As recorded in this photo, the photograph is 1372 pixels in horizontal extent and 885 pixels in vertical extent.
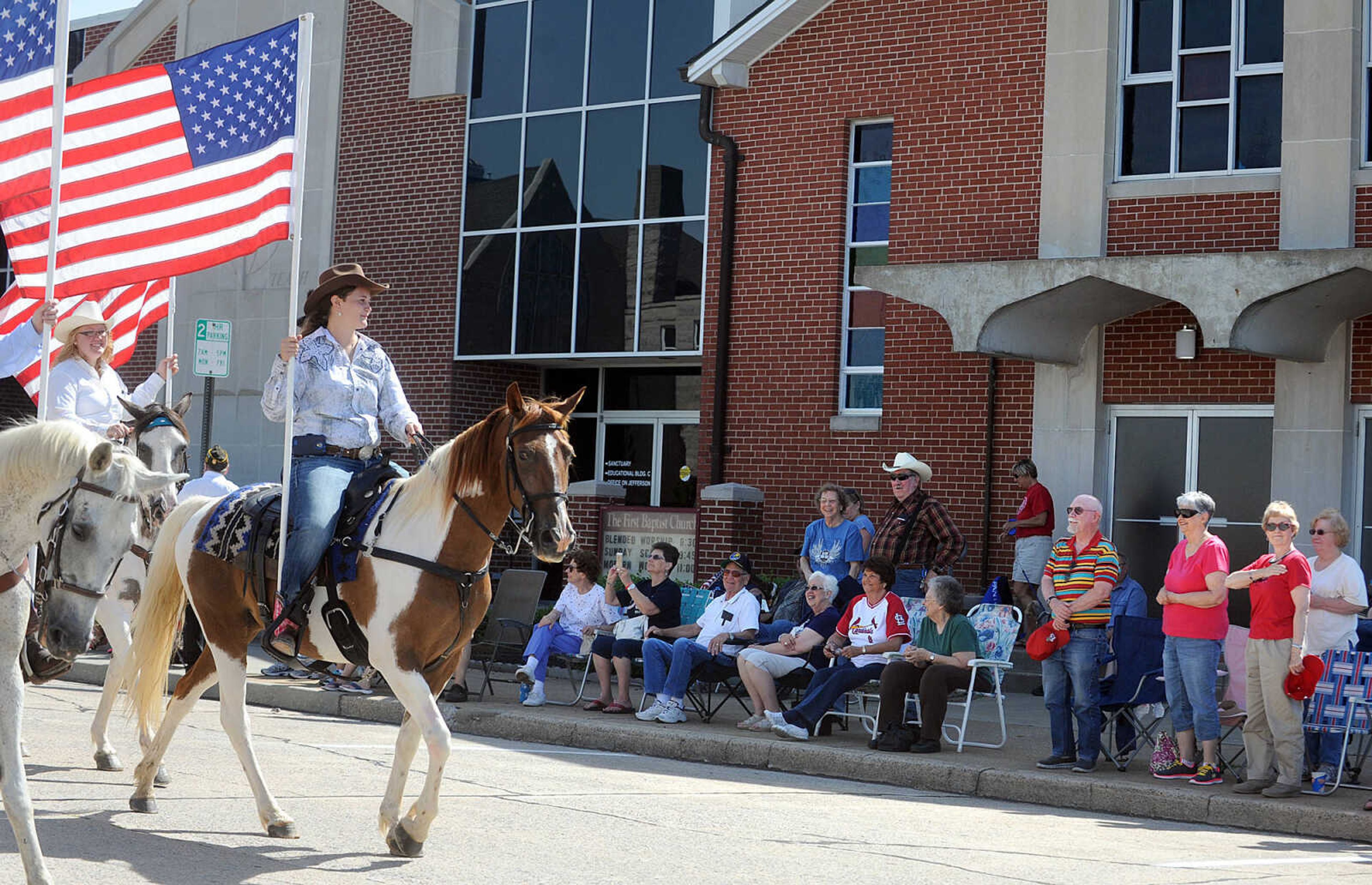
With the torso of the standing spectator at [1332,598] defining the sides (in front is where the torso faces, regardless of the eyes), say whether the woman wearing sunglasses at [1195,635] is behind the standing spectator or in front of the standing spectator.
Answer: in front

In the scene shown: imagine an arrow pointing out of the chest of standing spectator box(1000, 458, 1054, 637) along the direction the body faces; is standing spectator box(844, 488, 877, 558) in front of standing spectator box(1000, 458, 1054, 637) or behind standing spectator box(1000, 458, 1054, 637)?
in front

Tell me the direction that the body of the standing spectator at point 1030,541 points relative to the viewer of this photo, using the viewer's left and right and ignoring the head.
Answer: facing to the left of the viewer

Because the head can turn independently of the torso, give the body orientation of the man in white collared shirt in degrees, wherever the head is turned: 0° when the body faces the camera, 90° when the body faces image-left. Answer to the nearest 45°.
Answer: approximately 45°

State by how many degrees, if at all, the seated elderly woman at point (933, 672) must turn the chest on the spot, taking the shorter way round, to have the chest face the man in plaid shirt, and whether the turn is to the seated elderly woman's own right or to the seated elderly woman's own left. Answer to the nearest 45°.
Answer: approximately 135° to the seated elderly woman's own right

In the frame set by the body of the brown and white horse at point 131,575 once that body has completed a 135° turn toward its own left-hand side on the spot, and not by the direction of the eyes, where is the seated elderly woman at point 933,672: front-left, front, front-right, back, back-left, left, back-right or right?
right

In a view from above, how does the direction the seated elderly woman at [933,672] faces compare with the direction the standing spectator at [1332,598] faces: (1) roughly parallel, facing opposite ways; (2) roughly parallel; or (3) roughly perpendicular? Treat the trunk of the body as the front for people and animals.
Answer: roughly parallel

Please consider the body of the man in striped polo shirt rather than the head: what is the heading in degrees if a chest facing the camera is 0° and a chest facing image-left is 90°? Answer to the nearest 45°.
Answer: approximately 45°

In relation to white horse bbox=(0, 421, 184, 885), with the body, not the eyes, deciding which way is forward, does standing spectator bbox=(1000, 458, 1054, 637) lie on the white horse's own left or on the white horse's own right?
on the white horse's own left

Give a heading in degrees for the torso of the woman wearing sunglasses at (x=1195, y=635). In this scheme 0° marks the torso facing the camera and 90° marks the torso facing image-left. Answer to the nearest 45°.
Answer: approximately 45°

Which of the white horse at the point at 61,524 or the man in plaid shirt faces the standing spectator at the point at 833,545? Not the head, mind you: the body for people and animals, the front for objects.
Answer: the man in plaid shirt

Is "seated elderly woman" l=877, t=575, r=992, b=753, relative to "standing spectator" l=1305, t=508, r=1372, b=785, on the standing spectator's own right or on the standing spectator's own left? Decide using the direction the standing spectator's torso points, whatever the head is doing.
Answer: on the standing spectator's own right

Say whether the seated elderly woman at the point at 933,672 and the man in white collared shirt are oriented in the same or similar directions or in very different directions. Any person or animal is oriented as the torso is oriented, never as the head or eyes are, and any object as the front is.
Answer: same or similar directions

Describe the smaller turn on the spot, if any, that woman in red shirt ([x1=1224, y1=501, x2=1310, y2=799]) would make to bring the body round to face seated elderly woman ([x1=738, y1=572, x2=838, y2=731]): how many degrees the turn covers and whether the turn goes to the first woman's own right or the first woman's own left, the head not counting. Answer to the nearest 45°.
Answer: approximately 90° to the first woman's own right

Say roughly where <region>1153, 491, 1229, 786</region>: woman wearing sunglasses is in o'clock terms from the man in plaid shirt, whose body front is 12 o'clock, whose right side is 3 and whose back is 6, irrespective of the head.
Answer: The woman wearing sunglasses is roughly at 10 o'clock from the man in plaid shirt.

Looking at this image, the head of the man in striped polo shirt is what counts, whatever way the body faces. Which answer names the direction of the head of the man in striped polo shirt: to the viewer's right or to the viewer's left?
to the viewer's left

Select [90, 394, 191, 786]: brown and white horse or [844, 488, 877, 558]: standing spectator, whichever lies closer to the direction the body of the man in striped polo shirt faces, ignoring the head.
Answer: the brown and white horse
